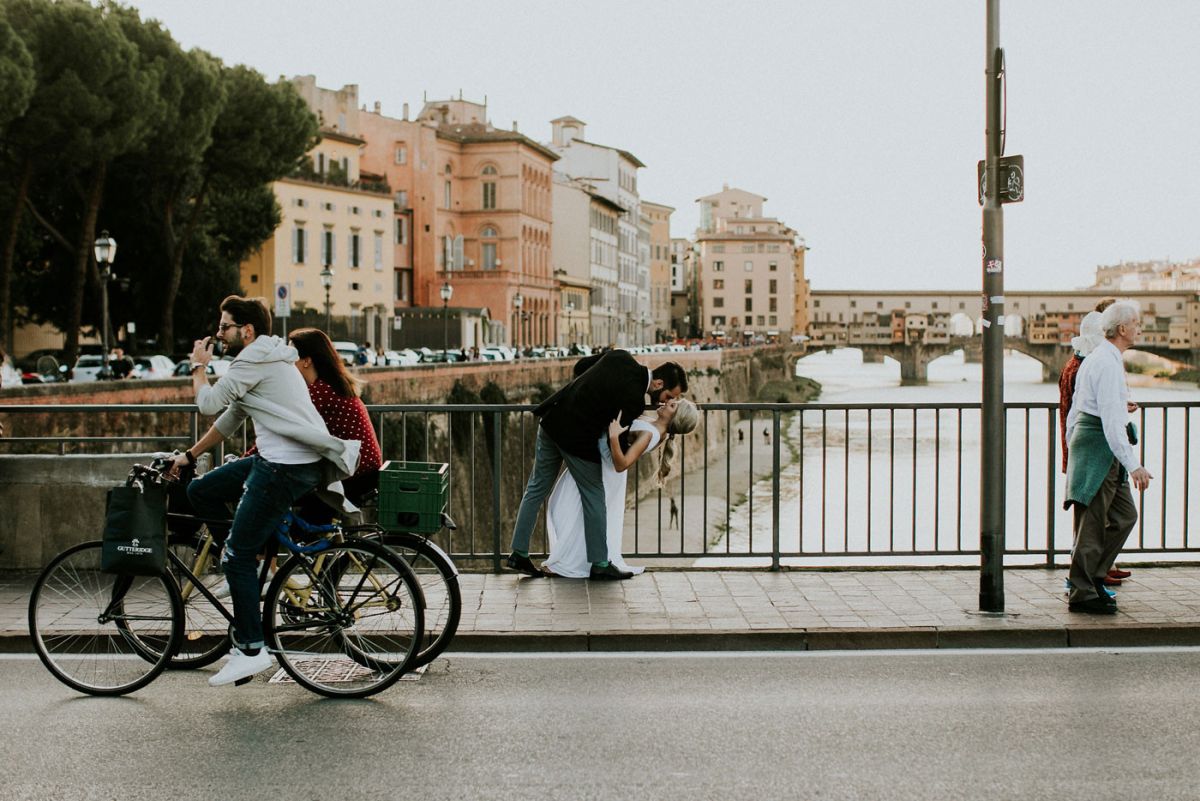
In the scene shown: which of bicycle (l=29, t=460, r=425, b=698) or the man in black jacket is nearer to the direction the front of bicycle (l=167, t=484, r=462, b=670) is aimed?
the bicycle

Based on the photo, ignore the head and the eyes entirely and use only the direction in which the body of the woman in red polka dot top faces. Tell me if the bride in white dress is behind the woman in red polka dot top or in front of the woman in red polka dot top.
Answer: behind

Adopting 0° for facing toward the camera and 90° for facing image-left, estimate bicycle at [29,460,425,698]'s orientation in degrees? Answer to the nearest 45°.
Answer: approximately 90°

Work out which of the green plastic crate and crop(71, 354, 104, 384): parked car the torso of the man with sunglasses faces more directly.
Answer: the parked car

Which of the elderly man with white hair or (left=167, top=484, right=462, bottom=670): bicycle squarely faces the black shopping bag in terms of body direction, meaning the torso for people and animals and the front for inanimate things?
the bicycle

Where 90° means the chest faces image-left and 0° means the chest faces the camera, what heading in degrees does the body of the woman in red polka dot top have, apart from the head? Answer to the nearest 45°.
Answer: approximately 90°

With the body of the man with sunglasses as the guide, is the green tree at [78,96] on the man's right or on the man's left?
on the man's right

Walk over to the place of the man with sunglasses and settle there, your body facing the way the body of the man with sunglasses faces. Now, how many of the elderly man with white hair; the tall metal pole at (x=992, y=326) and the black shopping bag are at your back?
2

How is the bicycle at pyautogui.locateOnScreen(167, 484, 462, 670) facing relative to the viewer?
to the viewer's left

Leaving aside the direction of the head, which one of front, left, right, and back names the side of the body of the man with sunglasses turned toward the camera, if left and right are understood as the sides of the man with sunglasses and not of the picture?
left
